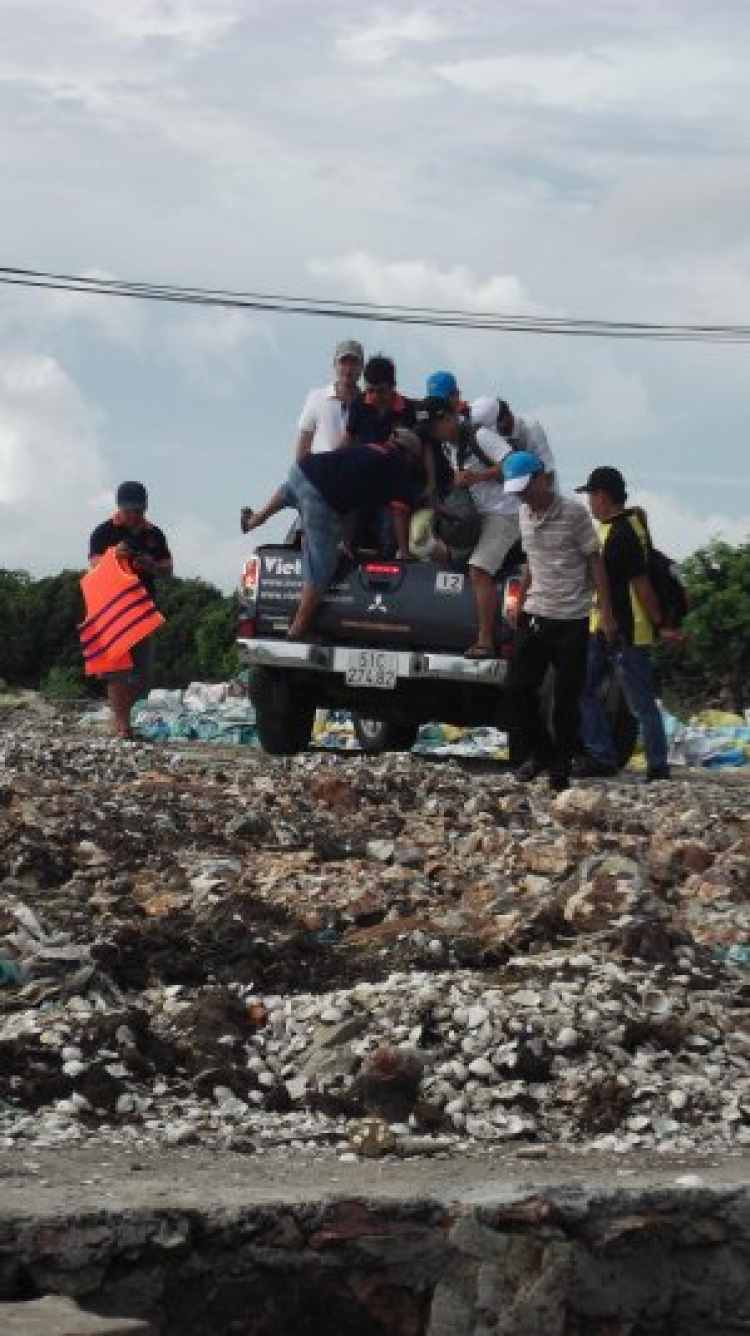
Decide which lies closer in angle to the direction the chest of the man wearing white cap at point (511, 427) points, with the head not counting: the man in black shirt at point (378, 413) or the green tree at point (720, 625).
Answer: the man in black shirt

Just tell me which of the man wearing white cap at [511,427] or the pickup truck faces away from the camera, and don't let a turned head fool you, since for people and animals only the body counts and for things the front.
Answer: the pickup truck

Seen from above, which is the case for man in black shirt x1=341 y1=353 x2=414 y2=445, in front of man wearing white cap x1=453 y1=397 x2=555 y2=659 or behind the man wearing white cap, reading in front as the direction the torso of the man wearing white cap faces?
in front

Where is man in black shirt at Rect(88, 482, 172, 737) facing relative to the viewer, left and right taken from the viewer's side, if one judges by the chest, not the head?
facing the viewer

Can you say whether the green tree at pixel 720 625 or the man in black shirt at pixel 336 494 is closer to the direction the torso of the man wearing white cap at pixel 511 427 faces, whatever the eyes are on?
the man in black shirt

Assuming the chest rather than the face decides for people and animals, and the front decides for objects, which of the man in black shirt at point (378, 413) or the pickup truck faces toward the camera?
the man in black shirt

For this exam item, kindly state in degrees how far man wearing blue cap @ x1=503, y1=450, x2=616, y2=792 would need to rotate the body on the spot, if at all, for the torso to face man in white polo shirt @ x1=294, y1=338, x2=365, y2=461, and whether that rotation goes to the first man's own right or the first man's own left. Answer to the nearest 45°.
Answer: approximately 90° to the first man's own right

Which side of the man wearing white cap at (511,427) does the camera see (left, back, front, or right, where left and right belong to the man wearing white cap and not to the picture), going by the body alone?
left

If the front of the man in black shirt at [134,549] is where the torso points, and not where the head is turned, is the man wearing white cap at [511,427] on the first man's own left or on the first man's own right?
on the first man's own left

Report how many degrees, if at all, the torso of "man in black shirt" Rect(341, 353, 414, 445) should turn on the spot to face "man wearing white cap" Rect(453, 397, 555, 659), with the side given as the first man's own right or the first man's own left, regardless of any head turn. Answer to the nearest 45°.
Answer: approximately 90° to the first man's own left

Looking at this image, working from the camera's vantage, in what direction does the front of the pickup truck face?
facing away from the viewer

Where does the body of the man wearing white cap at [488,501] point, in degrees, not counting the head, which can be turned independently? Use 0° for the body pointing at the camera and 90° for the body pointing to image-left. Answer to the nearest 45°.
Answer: approximately 90°

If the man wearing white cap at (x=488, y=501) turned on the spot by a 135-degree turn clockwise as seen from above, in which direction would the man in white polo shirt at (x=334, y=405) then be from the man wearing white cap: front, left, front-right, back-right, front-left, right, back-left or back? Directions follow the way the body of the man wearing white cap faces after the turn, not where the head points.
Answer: back-left

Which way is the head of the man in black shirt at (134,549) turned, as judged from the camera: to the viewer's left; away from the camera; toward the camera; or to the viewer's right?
toward the camera

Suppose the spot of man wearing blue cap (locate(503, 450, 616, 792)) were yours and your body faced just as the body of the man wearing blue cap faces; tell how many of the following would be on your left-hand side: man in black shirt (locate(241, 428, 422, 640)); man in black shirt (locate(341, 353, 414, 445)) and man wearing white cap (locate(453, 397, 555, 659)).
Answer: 0
